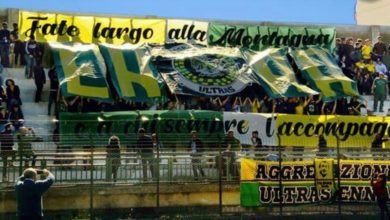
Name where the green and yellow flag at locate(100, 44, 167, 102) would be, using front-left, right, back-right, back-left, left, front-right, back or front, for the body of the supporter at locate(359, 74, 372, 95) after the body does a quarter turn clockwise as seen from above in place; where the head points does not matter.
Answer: front-left

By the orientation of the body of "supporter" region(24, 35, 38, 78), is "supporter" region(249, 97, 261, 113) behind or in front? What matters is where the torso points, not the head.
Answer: in front

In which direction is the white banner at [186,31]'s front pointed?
toward the camera

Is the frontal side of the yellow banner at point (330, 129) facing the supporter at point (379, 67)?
no

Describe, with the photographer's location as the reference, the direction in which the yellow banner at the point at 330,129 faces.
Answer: facing the viewer

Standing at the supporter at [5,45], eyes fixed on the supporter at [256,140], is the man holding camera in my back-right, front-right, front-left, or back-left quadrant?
front-right

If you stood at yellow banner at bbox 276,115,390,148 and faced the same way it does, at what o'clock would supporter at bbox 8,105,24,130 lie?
The supporter is roughly at 2 o'clock from the yellow banner.

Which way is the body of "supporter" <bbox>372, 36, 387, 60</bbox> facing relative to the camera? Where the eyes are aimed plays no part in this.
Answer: toward the camera

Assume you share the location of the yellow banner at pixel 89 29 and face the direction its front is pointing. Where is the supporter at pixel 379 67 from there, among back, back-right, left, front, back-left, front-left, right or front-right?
left

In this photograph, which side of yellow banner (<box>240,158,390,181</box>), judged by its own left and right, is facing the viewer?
front

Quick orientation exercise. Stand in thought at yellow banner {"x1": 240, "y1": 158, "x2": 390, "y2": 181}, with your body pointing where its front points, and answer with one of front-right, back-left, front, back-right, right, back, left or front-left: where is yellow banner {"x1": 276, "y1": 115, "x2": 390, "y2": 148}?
back

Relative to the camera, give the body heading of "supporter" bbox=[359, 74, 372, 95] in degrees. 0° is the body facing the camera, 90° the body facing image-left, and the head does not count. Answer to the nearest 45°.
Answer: approximately 0°

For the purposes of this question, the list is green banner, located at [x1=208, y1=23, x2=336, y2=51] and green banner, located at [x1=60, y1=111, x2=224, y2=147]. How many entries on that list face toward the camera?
2

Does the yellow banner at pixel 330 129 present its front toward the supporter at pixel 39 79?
no

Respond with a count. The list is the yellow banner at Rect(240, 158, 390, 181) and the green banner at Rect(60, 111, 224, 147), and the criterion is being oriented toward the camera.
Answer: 2

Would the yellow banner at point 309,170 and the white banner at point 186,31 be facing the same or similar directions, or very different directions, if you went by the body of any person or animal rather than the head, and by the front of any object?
same or similar directions
